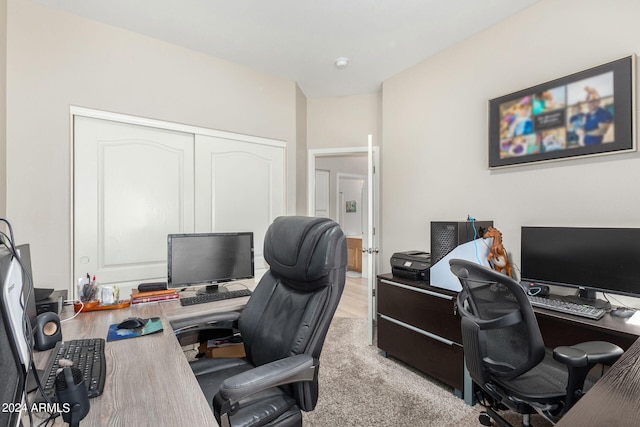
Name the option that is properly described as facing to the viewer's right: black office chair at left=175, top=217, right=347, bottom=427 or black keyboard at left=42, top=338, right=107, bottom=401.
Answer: the black keyboard

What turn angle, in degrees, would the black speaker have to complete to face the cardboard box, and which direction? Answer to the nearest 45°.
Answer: approximately 90° to its left

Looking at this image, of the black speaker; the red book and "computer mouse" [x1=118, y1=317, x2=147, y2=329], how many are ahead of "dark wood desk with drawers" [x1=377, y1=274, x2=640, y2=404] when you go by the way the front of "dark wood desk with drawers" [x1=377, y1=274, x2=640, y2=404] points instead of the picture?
3

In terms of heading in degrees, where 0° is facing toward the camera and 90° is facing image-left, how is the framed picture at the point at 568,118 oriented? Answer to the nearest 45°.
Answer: approximately 45°

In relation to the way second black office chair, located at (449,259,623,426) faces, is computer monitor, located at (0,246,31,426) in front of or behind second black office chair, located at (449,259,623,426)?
behind

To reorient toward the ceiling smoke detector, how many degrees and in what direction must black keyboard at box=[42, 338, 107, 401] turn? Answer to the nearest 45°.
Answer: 0° — it already faces it

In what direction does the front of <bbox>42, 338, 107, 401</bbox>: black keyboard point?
to the viewer's right
